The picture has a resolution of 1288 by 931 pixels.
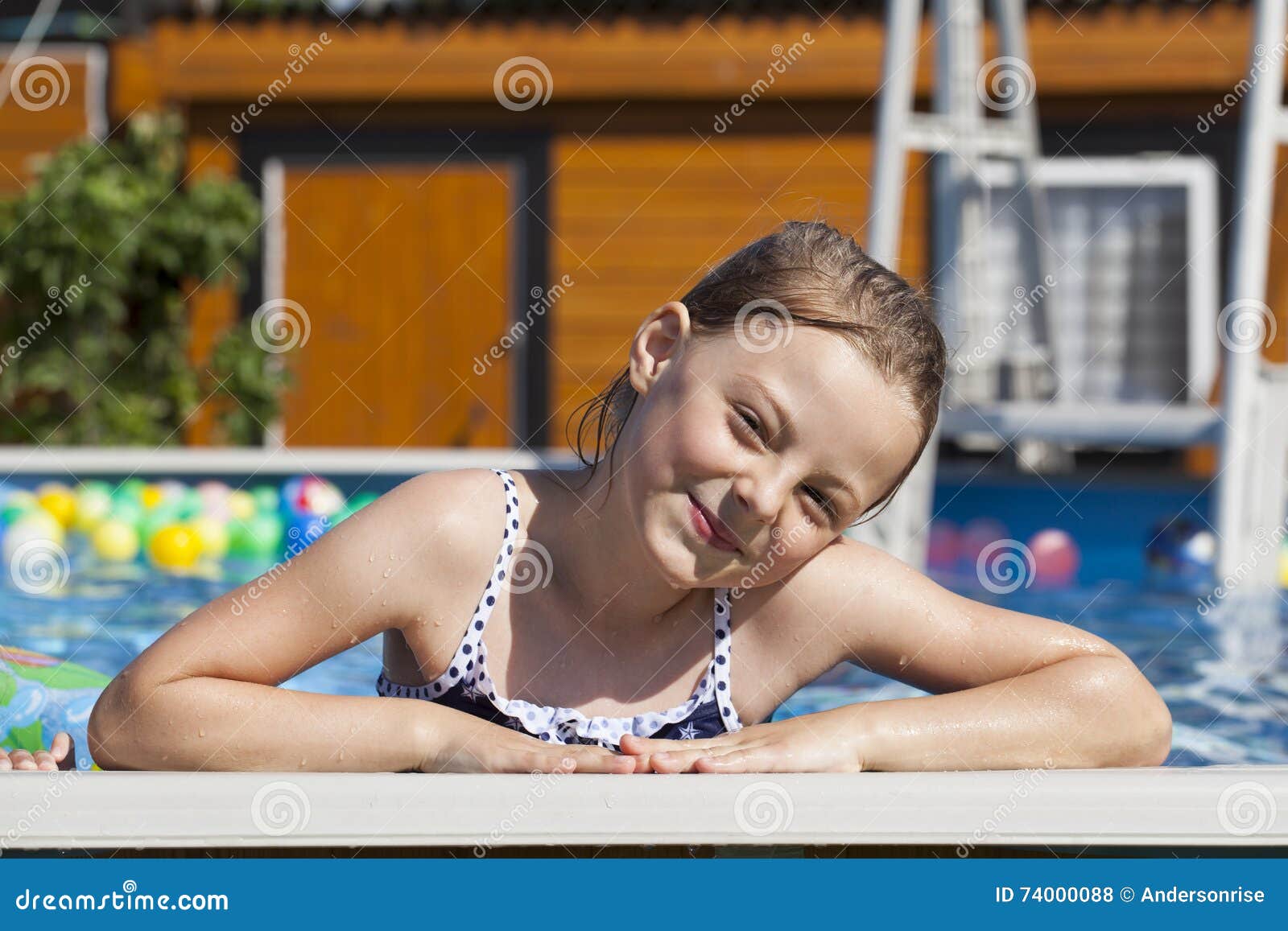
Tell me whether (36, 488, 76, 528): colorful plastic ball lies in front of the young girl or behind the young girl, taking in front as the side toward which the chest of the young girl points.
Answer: behind

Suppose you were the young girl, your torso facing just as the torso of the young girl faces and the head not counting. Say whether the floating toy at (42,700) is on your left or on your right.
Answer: on your right

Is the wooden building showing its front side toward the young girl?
yes

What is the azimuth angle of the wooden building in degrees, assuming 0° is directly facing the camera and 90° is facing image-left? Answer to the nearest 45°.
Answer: approximately 0°

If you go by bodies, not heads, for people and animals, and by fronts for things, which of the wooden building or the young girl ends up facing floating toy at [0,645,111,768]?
the wooden building

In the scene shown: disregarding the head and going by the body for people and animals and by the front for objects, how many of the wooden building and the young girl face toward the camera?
2
